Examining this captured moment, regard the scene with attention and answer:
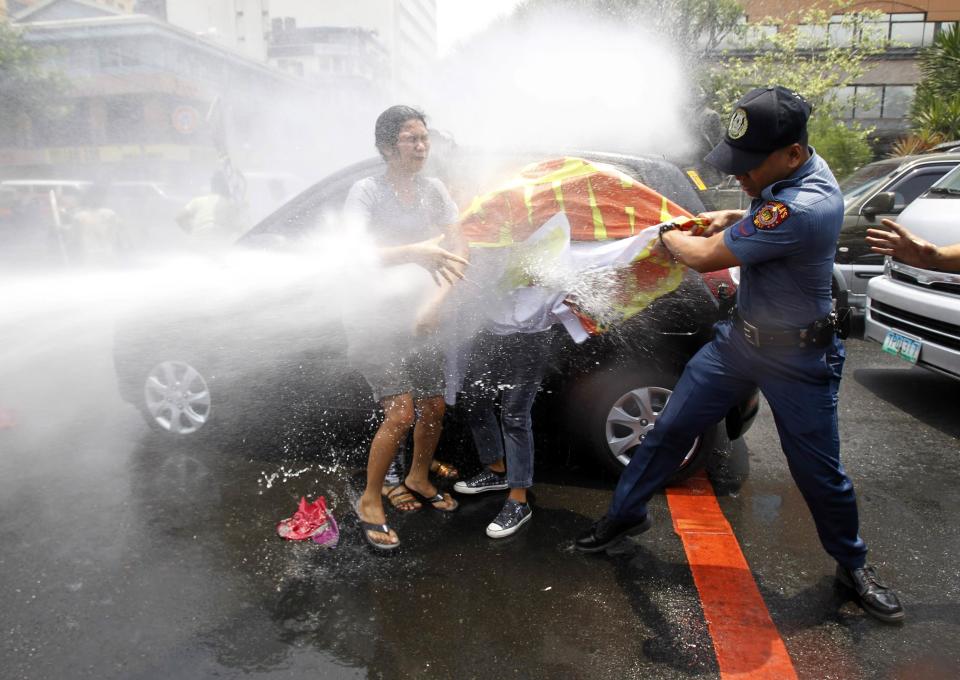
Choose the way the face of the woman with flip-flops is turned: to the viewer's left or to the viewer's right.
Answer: to the viewer's right

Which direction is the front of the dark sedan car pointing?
to the viewer's left

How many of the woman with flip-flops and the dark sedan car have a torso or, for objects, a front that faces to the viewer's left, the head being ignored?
1

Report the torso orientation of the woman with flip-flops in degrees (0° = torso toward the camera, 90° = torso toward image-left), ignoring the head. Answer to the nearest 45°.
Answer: approximately 315°

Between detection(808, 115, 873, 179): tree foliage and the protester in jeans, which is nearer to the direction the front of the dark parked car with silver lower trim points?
the protester in jeans

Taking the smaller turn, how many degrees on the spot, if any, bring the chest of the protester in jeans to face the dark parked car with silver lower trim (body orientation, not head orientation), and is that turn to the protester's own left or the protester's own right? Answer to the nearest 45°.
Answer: approximately 180°

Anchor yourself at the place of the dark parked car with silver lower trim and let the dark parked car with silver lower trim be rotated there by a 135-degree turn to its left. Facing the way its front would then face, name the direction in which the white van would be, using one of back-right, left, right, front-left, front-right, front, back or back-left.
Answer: right

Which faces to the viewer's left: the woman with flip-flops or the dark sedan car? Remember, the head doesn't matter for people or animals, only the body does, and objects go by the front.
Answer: the dark sedan car

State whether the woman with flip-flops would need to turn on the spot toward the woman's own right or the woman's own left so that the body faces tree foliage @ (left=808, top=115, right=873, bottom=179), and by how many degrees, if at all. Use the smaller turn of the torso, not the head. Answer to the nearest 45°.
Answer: approximately 90° to the woman's own left

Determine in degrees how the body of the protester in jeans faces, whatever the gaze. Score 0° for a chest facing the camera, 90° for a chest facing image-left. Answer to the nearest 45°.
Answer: approximately 45°

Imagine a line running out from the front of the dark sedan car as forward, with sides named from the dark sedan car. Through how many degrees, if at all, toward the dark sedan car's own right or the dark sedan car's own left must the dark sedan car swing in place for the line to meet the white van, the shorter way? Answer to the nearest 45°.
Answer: approximately 180°

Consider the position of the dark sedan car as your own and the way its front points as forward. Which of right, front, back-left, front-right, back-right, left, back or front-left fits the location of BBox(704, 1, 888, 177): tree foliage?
back-right

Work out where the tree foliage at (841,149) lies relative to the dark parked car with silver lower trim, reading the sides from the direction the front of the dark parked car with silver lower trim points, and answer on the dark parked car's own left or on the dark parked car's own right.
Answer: on the dark parked car's own right
